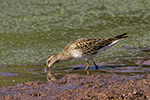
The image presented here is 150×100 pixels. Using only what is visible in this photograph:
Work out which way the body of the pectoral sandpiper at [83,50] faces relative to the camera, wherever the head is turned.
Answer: to the viewer's left
